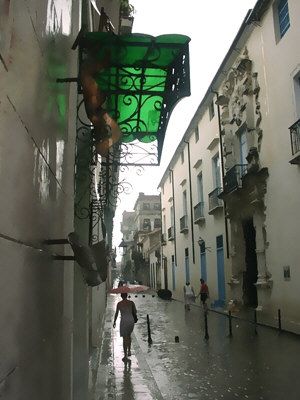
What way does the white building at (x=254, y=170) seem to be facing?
to the viewer's left

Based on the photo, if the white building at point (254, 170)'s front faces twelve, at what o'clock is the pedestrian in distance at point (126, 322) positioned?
The pedestrian in distance is roughly at 10 o'clock from the white building.

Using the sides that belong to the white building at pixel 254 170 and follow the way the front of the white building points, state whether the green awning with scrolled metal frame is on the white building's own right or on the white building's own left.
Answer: on the white building's own left

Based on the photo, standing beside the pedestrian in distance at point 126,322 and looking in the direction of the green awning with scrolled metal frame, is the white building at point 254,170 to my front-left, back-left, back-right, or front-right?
back-left
